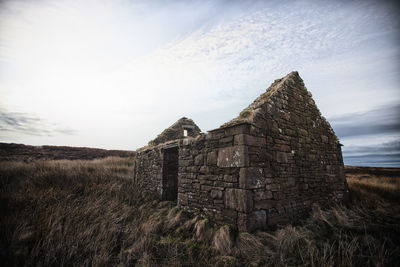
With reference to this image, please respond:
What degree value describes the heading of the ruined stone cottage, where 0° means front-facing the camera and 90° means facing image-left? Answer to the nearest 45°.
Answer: approximately 45°
